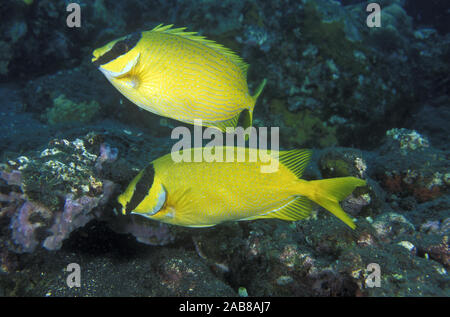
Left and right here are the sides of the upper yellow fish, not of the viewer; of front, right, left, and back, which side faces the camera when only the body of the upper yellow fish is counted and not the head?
left

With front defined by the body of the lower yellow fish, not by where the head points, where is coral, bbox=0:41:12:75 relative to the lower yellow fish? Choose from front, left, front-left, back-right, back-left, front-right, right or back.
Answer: front-right

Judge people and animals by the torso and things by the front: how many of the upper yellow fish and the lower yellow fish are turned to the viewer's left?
2

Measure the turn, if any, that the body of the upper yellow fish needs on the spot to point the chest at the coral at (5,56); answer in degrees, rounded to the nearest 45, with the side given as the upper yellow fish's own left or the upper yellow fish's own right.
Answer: approximately 45° to the upper yellow fish's own right

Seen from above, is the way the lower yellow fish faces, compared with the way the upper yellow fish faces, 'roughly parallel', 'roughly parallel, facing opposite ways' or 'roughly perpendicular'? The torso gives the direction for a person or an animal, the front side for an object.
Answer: roughly parallel

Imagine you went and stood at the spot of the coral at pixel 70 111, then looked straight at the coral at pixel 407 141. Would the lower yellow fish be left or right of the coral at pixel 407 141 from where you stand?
right

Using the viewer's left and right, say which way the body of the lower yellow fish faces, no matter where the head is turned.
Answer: facing to the left of the viewer
